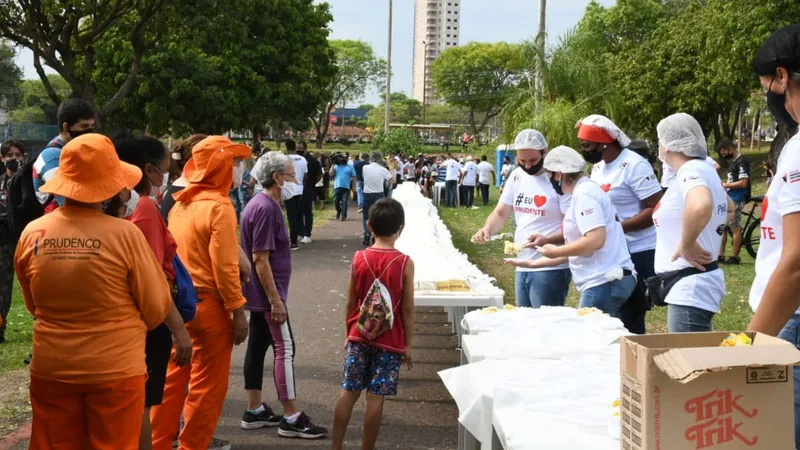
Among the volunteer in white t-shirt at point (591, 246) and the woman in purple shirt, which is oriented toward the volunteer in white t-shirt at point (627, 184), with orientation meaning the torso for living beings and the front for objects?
the woman in purple shirt

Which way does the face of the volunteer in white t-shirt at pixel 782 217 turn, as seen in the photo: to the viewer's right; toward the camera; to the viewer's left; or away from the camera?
to the viewer's left

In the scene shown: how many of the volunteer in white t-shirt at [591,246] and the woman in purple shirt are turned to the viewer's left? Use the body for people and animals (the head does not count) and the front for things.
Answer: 1

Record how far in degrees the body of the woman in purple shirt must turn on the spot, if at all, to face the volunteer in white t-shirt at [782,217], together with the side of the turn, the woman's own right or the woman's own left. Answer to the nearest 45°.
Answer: approximately 45° to the woman's own right

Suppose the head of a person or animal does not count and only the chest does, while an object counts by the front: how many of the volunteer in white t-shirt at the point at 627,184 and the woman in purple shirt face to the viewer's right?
1

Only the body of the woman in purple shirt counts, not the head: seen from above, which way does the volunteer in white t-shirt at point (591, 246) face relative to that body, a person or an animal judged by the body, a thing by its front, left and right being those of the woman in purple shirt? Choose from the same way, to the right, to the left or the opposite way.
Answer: the opposite way

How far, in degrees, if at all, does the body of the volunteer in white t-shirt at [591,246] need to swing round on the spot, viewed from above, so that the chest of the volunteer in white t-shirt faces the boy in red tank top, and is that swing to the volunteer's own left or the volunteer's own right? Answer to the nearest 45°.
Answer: approximately 45° to the volunteer's own left

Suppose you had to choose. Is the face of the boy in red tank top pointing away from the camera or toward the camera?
away from the camera

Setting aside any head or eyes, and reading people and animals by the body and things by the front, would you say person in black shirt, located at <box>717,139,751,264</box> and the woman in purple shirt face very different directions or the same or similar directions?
very different directions

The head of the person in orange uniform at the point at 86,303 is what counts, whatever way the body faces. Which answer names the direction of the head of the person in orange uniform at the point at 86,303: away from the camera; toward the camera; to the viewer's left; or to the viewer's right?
away from the camera

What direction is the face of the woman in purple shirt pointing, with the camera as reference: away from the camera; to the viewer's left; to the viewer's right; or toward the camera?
to the viewer's right

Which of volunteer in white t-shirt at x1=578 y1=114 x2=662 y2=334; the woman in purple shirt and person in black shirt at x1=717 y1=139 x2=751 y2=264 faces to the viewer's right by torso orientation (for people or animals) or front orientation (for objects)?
the woman in purple shirt

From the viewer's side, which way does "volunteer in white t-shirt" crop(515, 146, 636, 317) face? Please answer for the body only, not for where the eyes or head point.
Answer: to the viewer's left

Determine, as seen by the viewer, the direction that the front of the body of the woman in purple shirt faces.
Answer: to the viewer's right
